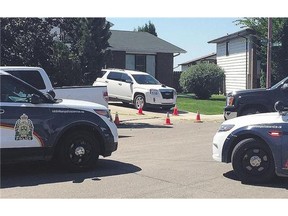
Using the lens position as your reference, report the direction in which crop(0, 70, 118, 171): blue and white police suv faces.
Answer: facing to the right of the viewer

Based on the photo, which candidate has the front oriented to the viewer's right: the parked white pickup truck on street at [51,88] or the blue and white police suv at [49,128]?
the blue and white police suv

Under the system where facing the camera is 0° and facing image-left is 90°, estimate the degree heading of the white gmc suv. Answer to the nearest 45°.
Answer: approximately 315°

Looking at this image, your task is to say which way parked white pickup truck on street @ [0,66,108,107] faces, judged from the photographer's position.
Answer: facing to the left of the viewer

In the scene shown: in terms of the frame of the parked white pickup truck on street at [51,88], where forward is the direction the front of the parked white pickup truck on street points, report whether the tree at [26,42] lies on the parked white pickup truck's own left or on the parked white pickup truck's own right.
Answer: on the parked white pickup truck's own right

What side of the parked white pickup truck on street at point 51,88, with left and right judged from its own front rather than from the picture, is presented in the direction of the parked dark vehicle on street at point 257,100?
back

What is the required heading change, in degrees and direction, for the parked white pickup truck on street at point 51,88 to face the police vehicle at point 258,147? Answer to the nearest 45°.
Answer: approximately 135° to its left
